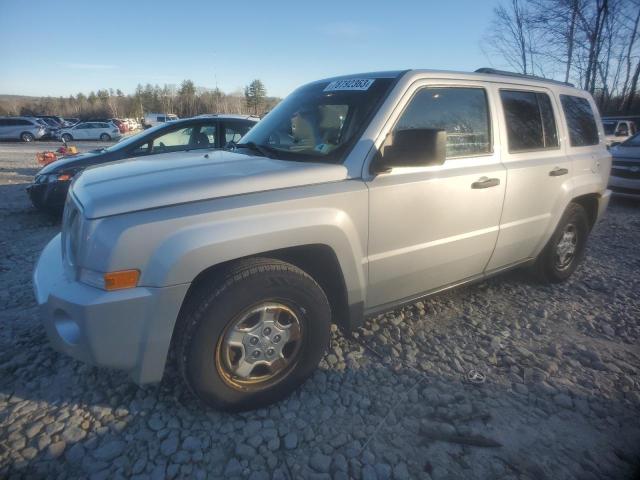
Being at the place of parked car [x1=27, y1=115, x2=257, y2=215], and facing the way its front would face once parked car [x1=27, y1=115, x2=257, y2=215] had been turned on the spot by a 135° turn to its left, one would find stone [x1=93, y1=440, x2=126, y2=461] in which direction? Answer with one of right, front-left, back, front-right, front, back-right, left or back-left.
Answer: front-right

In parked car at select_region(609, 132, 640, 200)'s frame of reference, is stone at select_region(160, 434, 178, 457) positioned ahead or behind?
ahead

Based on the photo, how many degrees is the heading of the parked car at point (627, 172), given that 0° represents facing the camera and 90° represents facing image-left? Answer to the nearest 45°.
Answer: approximately 45°

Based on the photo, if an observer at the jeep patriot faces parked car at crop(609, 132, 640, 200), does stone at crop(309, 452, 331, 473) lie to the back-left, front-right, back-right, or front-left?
back-right

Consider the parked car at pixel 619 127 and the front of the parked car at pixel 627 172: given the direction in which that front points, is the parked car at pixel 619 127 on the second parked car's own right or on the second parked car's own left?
on the second parked car's own right

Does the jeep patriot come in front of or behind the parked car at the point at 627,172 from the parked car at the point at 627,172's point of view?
in front

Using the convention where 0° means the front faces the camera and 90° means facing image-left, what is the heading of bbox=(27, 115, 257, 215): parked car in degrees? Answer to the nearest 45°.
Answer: approximately 90°

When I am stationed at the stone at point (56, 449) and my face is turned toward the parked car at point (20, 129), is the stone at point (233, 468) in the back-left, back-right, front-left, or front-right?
back-right

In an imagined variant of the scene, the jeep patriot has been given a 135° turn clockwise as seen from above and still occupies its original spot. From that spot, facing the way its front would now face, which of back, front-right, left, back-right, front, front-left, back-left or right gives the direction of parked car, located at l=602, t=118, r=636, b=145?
front-right
